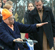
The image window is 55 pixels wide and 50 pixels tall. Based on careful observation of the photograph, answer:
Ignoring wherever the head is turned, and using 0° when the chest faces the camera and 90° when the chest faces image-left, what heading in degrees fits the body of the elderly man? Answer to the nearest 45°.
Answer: approximately 315°
